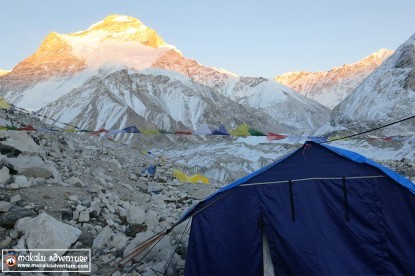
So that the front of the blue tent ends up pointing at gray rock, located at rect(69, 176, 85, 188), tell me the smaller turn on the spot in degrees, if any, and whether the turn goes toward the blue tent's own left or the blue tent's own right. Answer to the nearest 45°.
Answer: approximately 135° to the blue tent's own right

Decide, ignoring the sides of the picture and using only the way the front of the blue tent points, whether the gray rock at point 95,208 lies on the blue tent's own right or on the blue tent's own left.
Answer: on the blue tent's own right

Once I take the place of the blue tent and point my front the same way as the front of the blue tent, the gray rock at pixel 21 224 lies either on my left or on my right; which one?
on my right

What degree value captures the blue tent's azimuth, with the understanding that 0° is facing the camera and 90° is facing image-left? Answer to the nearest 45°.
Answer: approximately 0°

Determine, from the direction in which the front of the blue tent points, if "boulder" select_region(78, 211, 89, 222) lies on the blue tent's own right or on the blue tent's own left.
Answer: on the blue tent's own right

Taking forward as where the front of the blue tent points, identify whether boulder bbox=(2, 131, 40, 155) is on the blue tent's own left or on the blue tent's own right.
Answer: on the blue tent's own right

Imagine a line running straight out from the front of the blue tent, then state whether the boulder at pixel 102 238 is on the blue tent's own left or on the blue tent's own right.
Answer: on the blue tent's own right

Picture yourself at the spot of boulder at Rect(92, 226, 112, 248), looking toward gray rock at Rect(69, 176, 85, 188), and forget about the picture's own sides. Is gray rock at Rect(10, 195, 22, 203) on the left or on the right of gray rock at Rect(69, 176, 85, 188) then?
left

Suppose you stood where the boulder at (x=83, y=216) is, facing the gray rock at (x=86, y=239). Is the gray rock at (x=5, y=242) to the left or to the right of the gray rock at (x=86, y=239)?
right

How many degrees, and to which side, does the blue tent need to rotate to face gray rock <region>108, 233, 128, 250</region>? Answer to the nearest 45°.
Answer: approximately 90° to its right

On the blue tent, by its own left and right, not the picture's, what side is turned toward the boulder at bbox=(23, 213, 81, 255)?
right

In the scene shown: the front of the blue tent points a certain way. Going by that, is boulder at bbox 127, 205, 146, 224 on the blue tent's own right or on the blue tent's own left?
on the blue tent's own right
